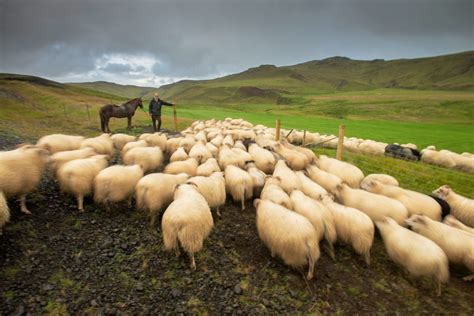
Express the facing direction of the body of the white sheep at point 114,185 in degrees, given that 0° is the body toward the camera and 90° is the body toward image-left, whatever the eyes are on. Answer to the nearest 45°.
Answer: approximately 225°

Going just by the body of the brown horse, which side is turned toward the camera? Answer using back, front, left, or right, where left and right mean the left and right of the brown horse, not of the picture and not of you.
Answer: right

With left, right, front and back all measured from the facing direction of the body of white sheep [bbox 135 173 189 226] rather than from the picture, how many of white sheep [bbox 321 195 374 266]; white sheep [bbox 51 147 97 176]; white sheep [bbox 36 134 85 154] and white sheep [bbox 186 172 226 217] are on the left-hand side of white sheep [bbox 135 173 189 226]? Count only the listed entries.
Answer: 2

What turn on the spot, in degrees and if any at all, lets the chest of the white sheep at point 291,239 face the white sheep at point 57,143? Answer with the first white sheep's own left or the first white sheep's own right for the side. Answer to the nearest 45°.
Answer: approximately 45° to the first white sheep's own left

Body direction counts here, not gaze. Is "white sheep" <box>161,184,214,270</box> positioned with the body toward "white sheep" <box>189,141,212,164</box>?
yes

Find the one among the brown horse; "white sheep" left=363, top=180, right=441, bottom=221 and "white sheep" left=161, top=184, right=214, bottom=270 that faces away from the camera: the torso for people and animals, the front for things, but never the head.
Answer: "white sheep" left=161, top=184, right=214, bottom=270

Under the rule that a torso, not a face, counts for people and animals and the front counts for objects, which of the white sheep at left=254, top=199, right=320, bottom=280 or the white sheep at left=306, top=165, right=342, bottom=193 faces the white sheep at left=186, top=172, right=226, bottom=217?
the white sheep at left=254, top=199, right=320, bottom=280

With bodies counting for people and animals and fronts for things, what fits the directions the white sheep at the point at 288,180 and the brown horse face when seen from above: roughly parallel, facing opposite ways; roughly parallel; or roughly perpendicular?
roughly perpendicular
